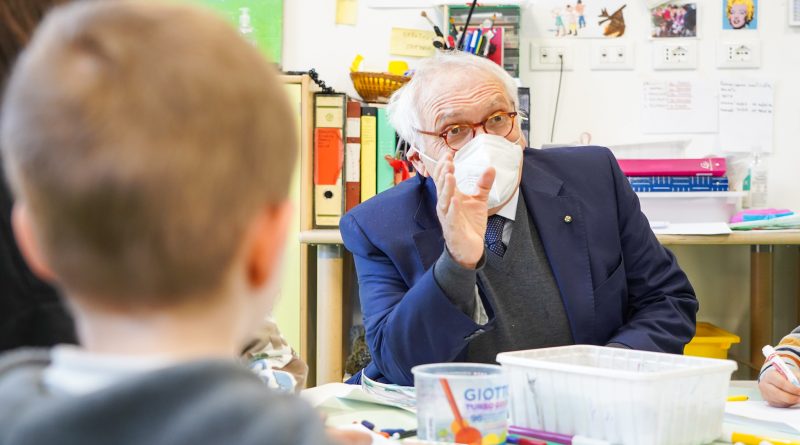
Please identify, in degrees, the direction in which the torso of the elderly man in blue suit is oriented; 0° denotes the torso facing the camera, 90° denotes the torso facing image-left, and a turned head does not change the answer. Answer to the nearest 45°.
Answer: approximately 0°

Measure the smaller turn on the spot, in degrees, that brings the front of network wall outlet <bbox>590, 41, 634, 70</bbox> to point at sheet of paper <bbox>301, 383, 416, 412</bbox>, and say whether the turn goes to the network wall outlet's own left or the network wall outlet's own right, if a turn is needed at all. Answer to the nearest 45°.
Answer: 0° — it already faces it

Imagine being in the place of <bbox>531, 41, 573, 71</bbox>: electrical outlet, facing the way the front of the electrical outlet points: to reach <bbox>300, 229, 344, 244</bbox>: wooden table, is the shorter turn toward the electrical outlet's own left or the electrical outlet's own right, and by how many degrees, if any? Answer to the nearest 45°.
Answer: approximately 45° to the electrical outlet's own right

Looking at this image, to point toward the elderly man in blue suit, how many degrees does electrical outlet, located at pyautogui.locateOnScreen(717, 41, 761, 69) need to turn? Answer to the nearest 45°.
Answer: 0° — it already faces them

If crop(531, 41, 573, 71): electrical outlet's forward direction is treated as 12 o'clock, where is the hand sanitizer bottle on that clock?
The hand sanitizer bottle is roughly at 9 o'clock from the electrical outlet.

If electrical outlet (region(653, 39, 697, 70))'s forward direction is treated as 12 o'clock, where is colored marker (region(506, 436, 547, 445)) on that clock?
The colored marker is roughly at 12 o'clock from the electrical outlet.

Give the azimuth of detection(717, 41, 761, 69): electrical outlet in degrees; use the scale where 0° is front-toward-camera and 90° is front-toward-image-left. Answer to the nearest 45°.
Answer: approximately 0°
